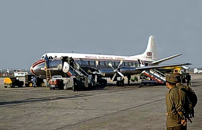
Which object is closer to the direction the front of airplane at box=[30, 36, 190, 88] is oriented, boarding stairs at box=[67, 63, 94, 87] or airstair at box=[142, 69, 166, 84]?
the boarding stairs

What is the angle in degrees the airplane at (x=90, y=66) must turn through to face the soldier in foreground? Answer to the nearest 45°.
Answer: approximately 45° to its left

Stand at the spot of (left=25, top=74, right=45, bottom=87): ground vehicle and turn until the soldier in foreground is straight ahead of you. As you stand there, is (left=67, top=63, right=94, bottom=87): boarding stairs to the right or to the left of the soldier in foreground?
left

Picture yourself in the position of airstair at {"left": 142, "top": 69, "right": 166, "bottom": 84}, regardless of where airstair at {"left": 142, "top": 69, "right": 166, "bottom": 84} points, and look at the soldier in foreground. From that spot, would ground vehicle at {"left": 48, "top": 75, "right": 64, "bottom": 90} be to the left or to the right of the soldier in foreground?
right

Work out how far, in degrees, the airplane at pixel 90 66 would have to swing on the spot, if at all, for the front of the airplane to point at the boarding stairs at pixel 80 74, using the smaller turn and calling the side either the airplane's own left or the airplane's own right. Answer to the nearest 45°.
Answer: approximately 45° to the airplane's own left

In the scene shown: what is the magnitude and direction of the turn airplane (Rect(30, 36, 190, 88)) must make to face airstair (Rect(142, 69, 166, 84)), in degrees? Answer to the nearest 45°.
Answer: approximately 135° to its left

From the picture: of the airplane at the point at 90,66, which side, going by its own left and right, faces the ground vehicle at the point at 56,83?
front

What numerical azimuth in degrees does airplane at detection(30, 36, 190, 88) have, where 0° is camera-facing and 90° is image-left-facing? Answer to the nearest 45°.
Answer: approximately 45°

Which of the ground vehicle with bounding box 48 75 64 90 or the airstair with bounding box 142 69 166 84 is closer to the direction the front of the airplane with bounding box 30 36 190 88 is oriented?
the ground vehicle
